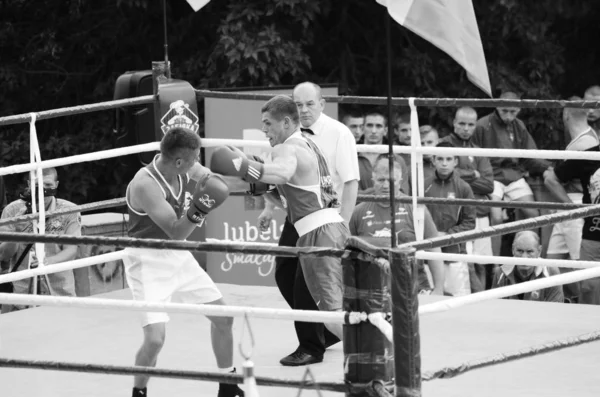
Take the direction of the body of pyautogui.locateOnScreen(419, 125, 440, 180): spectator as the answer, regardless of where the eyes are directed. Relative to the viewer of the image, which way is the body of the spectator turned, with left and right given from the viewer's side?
facing the viewer and to the left of the viewer

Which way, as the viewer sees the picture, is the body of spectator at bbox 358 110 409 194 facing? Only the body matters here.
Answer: toward the camera

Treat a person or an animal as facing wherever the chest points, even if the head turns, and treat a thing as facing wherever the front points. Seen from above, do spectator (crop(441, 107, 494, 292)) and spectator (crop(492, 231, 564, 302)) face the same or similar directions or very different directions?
same or similar directions

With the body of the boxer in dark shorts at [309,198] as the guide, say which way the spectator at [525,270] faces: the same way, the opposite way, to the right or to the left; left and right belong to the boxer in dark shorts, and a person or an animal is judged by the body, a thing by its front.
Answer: to the left

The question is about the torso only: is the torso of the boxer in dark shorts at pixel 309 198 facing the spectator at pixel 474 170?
no

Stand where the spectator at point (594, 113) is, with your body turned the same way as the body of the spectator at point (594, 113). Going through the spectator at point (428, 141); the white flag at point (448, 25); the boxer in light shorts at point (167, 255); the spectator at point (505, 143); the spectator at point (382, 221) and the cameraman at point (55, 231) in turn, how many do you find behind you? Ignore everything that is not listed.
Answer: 0

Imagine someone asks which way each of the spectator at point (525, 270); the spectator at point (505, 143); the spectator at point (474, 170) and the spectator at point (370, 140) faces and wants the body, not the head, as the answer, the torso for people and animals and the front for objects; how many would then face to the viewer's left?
0

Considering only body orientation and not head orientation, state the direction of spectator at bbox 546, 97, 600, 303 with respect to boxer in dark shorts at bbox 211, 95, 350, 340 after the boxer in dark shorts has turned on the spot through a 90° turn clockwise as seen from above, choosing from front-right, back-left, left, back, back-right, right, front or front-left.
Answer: front-right

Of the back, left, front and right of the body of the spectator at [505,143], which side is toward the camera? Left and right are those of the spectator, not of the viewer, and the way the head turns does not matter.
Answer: front

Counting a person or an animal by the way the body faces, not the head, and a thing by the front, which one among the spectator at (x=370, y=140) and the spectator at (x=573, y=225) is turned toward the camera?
the spectator at (x=370, y=140)

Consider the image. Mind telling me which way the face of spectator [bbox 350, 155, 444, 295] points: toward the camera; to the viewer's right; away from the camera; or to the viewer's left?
toward the camera

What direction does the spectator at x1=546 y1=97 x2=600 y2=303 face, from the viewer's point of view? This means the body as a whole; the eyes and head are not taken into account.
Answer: to the viewer's left

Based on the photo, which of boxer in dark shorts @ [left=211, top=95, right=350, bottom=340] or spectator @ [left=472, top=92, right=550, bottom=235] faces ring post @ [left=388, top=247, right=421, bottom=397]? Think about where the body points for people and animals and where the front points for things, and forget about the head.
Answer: the spectator

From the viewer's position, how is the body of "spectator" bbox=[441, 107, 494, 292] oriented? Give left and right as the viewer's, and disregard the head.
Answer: facing the viewer

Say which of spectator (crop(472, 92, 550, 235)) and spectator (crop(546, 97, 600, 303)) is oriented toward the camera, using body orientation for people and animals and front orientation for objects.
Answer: spectator (crop(472, 92, 550, 235))
